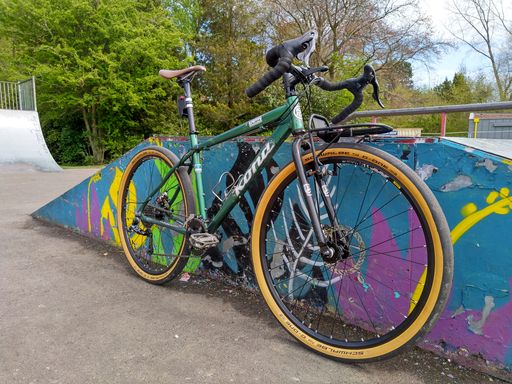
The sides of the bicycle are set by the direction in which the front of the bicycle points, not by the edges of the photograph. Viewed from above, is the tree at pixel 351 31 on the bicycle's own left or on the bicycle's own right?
on the bicycle's own left

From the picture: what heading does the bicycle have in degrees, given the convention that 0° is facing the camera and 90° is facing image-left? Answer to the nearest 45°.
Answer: approximately 315°

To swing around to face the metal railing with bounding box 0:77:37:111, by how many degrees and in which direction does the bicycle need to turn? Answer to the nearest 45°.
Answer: approximately 180°

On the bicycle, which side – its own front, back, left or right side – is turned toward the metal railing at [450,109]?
left

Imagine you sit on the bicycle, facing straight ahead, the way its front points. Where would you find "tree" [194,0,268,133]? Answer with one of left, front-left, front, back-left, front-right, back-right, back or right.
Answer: back-left

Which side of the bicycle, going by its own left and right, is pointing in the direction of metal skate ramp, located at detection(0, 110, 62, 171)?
back
